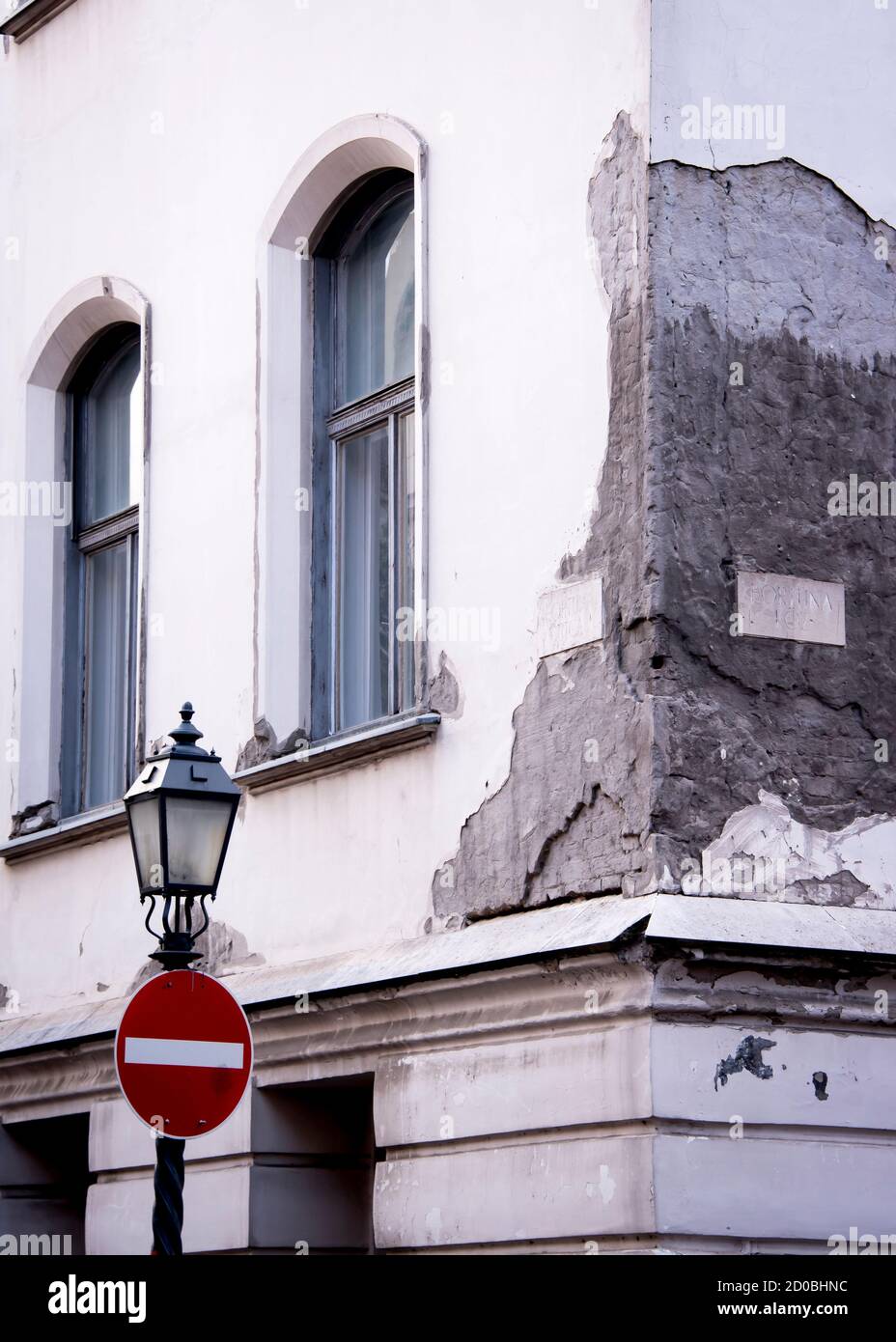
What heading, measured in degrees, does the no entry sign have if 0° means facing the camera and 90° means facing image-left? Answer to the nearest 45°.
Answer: approximately 315°

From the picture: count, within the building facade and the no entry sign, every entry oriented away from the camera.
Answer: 0

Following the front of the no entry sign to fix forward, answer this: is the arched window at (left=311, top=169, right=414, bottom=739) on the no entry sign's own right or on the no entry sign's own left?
on the no entry sign's own left
